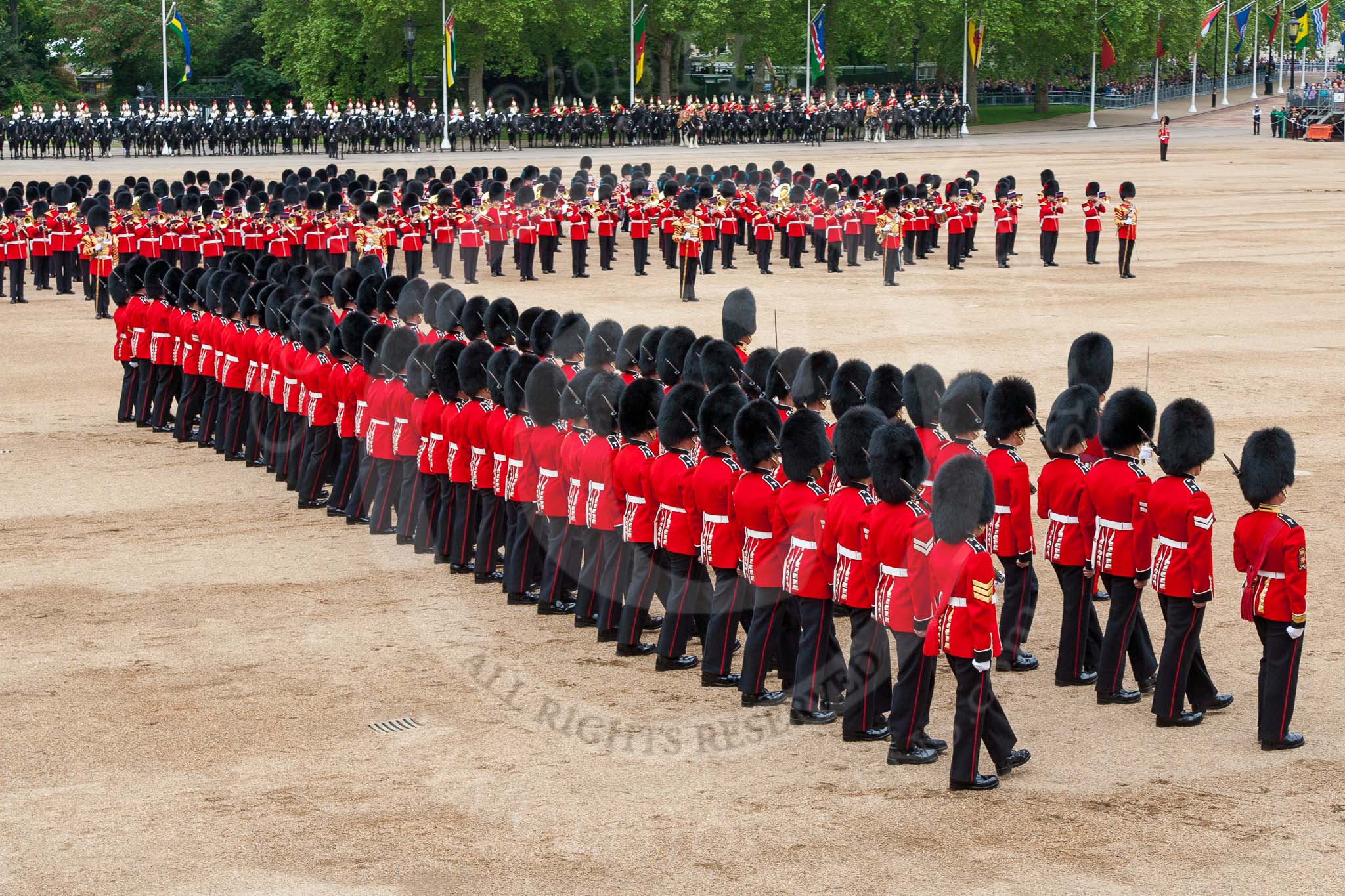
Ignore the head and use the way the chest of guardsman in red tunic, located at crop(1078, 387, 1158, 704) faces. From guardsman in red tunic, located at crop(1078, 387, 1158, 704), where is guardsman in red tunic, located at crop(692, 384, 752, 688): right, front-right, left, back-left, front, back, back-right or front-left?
back-left

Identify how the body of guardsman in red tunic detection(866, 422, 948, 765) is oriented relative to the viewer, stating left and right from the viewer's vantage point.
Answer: facing away from the viewer and to the right of the viewer

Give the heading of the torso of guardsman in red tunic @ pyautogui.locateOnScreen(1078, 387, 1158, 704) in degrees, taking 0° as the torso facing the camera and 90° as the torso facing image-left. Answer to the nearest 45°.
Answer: approximately 225°

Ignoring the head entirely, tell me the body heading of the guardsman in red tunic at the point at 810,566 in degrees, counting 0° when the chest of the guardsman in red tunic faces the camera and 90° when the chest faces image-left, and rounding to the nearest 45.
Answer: approximately 225°

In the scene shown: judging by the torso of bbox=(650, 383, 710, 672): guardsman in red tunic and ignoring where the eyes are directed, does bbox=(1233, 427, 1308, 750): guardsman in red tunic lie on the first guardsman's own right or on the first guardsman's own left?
on the first guardsman's own right

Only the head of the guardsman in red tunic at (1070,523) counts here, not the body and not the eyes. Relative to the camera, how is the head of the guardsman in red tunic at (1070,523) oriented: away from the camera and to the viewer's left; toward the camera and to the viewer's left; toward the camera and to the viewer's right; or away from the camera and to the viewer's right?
away from the camera and to the viewer's right

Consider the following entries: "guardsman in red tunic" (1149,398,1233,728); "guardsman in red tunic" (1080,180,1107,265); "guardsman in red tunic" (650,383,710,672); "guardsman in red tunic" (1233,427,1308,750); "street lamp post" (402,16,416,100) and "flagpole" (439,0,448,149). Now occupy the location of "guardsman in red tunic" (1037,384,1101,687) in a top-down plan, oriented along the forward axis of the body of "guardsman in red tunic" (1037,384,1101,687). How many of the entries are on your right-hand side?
2

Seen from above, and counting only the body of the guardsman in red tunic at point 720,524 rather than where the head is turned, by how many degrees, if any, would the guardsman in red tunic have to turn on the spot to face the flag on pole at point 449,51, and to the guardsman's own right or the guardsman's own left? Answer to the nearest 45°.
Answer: approximately 45° to the guardsman's own left

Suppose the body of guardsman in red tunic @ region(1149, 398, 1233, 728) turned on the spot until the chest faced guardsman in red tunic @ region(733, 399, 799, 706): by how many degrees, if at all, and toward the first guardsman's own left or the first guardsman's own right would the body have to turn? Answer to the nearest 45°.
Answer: approximately 135° to the first guardsman's own left

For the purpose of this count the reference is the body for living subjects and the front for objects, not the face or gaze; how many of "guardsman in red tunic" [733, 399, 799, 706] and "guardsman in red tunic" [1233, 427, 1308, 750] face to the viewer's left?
0

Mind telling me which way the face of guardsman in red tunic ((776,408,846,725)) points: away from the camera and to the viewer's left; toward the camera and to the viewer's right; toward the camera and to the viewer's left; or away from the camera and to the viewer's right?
away from the camera and to the viewer's right
